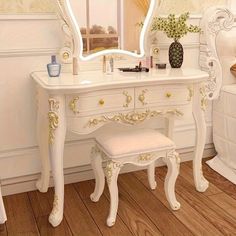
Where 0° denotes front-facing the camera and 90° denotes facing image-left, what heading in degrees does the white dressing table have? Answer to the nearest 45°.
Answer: approximately 315°
